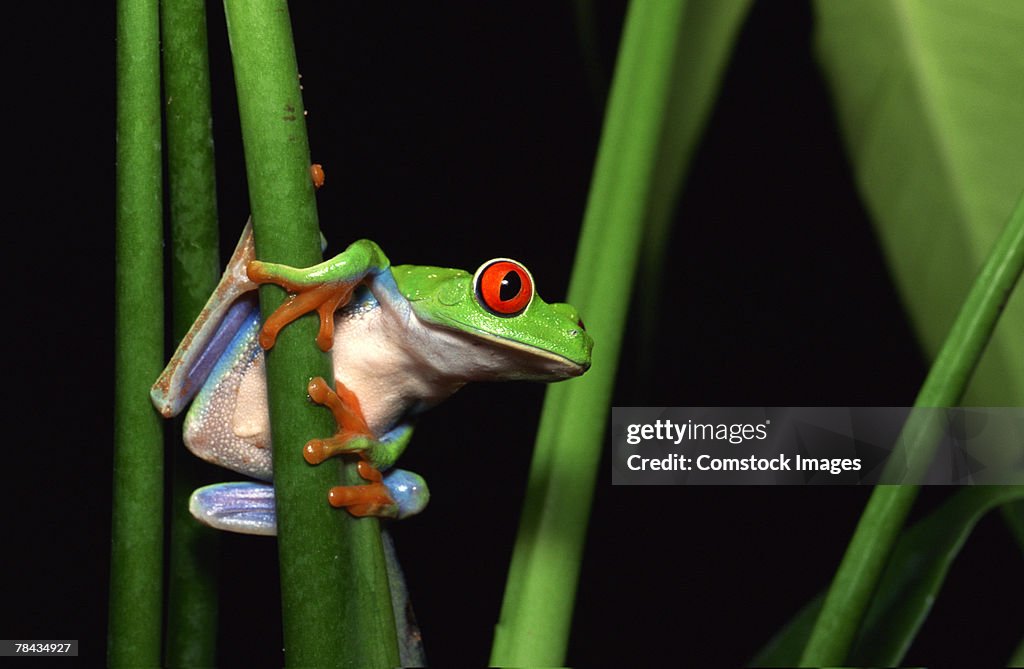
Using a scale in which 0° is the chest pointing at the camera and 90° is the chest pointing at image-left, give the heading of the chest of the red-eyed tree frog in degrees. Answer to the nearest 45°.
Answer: approximately 270°
